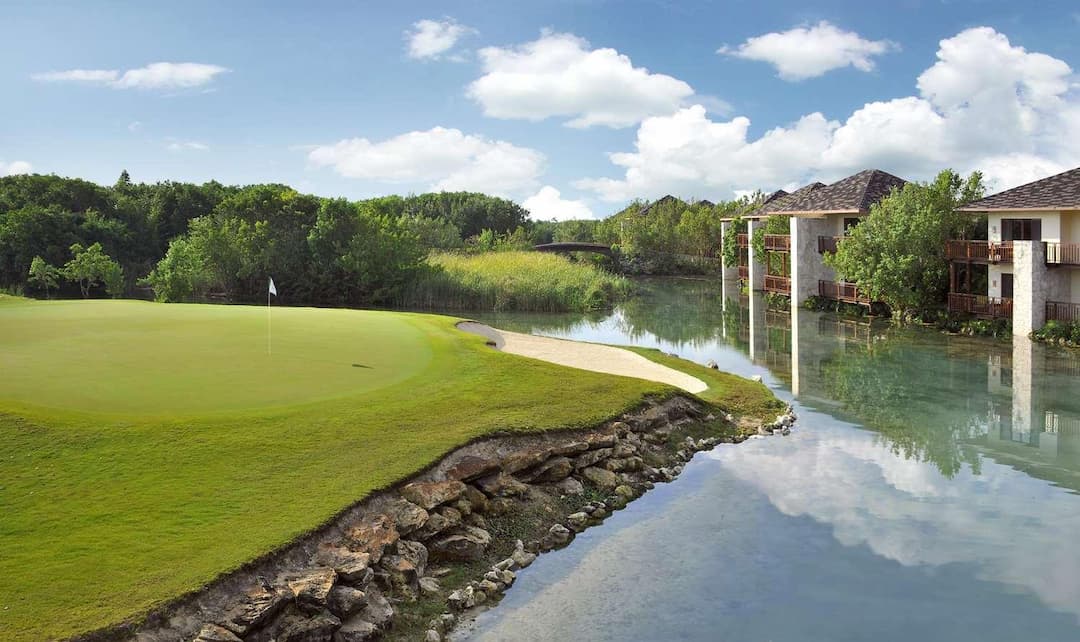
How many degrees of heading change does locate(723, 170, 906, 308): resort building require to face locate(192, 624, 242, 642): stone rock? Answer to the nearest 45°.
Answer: approximately 45° to its left

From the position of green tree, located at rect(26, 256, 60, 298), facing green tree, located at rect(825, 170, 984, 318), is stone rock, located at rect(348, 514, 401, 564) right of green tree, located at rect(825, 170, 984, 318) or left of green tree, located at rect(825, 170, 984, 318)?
right

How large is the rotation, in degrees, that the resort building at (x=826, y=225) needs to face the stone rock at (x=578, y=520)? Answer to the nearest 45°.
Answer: approximately 45° to its left

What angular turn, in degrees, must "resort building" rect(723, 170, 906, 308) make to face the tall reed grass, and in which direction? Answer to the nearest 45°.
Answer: approximately 45° to its right

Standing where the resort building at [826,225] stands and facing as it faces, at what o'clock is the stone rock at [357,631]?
The stone rock is roughly at 11 o'clock from the resort building.

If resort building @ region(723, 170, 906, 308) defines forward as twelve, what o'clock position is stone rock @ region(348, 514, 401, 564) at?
The stone rock is roughly at 11 o'clock from the resort building.

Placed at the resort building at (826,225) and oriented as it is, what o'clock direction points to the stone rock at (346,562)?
The stone rock is roughly at 11 o'clock from the resort building.

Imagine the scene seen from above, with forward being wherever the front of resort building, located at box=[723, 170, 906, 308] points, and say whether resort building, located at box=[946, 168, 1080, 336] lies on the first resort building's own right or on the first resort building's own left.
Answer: on the first resort building's own left

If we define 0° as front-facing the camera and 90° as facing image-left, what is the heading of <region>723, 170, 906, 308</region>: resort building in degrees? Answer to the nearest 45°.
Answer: approximately 45°
